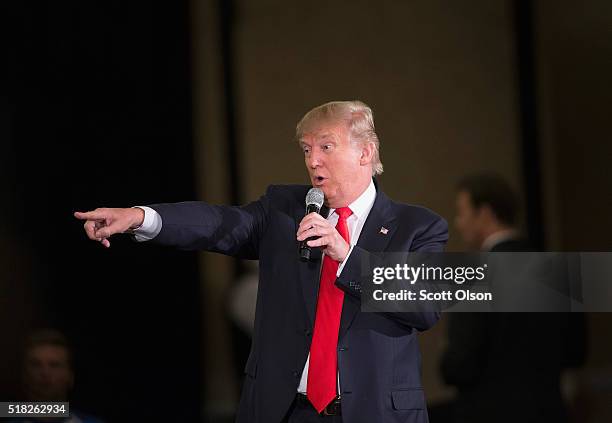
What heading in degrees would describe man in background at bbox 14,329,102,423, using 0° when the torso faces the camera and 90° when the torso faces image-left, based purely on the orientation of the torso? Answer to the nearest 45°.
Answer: approximately 0°

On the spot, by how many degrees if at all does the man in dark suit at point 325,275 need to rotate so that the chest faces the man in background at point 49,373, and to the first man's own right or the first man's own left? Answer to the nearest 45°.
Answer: approximately 90° to the first man's own right

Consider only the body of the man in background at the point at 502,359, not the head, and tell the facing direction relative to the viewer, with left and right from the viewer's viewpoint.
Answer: facing away from the viewer and to the left of the viewer

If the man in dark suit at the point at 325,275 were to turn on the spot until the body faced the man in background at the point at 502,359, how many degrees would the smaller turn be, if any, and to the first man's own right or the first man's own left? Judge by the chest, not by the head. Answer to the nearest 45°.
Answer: approximately 180°

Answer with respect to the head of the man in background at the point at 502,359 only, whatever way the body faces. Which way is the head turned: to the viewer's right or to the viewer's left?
to the viewer's left

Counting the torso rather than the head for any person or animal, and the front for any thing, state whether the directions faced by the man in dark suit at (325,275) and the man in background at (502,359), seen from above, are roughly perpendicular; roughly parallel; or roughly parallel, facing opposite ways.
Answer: roughly perpendicular

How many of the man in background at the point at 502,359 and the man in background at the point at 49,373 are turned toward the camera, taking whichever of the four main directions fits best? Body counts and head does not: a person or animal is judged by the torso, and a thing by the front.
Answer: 1

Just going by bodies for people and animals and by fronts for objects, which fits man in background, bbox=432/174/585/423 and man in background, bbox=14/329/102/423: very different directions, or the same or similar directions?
very different directions

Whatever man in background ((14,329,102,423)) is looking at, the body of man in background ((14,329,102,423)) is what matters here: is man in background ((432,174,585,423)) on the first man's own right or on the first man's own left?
on the first man's own left
